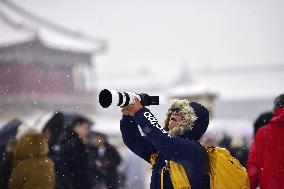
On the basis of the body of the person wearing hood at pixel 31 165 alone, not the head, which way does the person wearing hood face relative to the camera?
away from the camera

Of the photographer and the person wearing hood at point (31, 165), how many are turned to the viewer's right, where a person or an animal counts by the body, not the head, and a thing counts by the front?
0

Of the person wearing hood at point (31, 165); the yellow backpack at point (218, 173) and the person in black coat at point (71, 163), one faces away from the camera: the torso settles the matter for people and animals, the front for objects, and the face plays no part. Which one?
the person wearing hood

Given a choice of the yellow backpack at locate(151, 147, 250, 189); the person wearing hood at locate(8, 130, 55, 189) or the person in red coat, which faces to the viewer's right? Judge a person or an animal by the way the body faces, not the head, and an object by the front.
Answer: the yellow backpack

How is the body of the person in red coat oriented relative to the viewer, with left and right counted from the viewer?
facing away from the viewer

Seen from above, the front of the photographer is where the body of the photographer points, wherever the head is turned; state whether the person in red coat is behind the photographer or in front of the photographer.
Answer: behind

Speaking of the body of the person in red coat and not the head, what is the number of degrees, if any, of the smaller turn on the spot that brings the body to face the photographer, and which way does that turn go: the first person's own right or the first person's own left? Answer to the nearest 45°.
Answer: approximately 135° to the first person's own left
